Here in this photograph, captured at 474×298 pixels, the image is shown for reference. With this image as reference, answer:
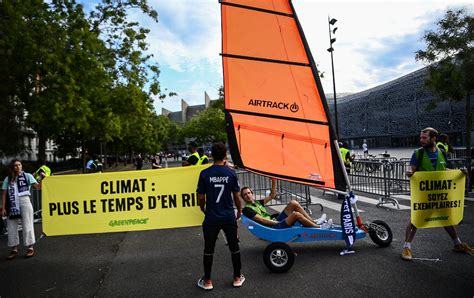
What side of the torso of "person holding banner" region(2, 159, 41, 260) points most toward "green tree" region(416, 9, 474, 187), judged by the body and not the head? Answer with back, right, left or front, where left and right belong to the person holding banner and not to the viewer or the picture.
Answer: left

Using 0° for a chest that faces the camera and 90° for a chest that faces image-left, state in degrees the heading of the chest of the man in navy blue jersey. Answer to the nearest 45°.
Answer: approximately 180°

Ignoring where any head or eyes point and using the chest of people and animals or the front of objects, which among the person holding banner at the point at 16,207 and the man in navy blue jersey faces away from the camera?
the man in navy blue jersey

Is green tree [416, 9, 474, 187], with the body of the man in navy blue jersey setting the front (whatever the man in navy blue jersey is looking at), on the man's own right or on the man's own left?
on the man's own right

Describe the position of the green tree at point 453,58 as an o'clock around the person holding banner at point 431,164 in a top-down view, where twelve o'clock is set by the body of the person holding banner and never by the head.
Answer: The green tree is roughly at 6 o'clock from the person holding banner.

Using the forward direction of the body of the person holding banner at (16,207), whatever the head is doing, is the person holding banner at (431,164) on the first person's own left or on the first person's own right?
on the first person's own left

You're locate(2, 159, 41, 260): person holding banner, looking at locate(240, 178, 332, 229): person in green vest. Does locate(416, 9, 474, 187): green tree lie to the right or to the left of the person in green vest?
left

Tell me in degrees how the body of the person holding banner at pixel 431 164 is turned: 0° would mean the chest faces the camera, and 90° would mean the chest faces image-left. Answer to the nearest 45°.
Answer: approximately 0°

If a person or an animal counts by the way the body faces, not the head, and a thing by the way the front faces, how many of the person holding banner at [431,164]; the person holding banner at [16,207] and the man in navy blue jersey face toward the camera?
2

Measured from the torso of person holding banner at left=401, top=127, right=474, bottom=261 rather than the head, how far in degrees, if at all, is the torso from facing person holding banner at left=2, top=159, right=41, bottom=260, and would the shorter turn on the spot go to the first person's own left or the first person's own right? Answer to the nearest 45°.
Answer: approximately 45° to the first person's own right

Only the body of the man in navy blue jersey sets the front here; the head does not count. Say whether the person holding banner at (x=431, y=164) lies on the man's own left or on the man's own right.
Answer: on the man's own right
